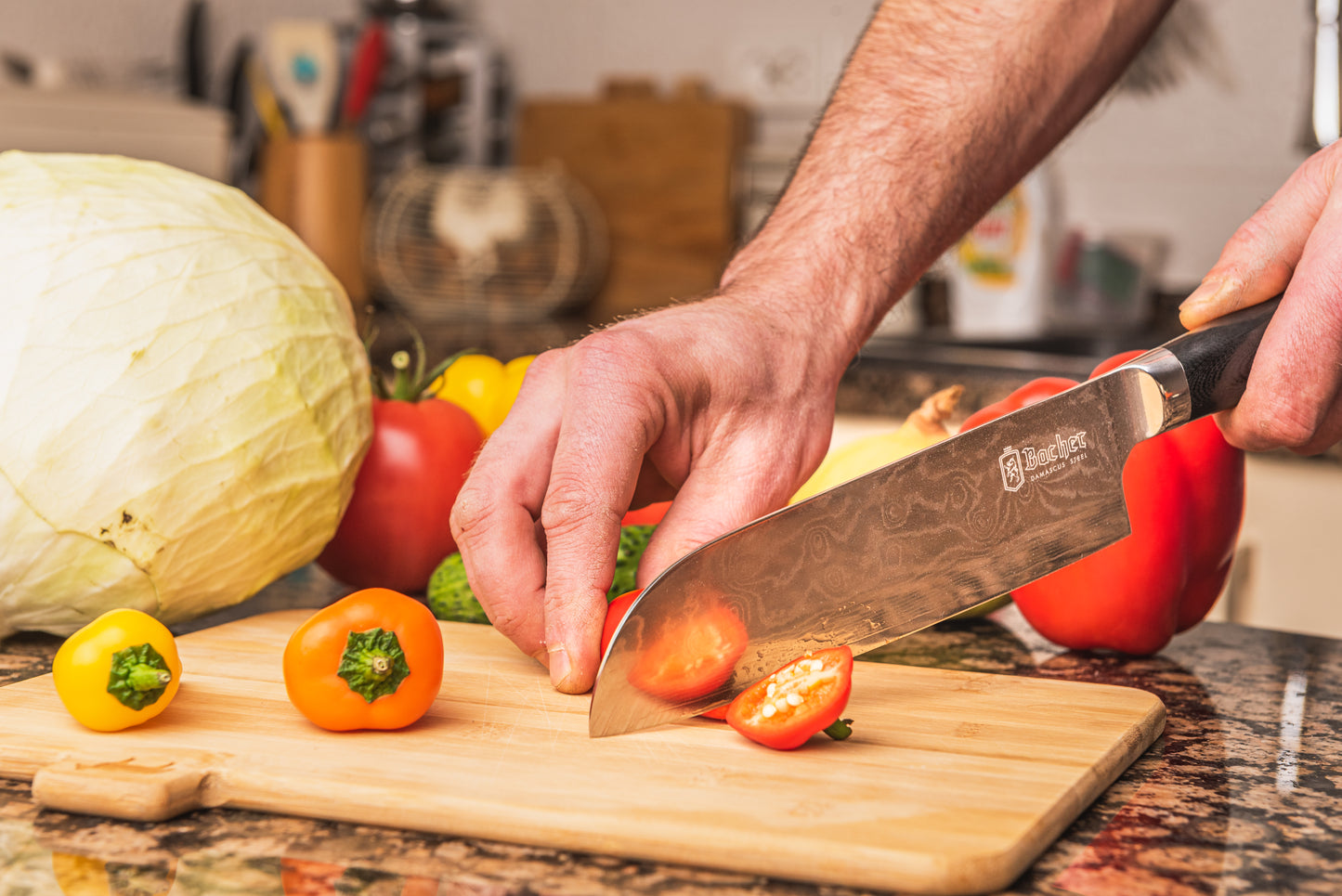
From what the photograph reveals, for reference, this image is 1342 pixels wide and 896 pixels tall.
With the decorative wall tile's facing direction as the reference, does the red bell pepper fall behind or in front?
in front

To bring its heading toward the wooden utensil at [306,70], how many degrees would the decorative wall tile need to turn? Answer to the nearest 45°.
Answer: approximately 90° to its right

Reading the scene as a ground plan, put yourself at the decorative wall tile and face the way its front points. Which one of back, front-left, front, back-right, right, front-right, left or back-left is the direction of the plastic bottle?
front-left

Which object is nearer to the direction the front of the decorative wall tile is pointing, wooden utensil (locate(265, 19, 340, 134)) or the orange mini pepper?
the orange mini pepper

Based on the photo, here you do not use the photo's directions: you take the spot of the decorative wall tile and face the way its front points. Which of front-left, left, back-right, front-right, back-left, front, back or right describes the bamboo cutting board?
front

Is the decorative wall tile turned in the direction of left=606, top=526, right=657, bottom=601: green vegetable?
yes

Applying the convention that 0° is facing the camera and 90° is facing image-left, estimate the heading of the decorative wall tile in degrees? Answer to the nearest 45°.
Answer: approximately 0°

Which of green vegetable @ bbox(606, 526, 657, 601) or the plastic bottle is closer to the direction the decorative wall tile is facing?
the green vegetable

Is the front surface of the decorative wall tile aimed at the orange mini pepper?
yes

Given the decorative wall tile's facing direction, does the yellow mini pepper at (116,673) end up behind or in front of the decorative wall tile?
in front

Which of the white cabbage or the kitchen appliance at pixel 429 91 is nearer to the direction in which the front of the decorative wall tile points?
the white cabbage

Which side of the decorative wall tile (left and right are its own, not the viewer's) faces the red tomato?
front

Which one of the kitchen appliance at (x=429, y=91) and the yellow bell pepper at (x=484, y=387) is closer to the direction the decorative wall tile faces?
the yellow bell pepper

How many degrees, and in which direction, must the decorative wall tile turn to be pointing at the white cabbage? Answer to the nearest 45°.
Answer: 0° — it already faces it

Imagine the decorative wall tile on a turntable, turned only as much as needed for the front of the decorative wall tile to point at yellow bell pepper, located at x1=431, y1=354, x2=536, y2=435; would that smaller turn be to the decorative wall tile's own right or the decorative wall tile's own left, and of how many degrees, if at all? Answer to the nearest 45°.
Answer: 0° — it already faces it
